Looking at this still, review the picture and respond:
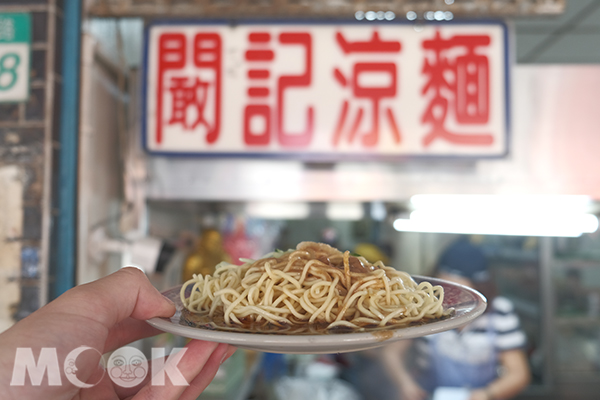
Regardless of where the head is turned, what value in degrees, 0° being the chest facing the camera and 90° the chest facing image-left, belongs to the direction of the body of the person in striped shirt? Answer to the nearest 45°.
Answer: approximately 45°

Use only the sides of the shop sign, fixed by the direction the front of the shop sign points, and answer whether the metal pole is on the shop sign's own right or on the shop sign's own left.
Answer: on the shop sign's own right

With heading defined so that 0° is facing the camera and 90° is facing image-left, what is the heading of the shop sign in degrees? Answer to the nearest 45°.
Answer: approximately 0°

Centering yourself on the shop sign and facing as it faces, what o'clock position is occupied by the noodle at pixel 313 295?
The noodle is roughly at 12 o'clock from the shop sign.
